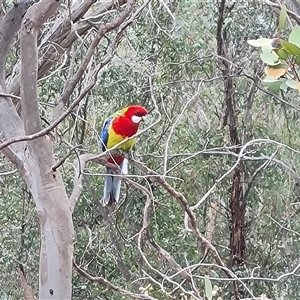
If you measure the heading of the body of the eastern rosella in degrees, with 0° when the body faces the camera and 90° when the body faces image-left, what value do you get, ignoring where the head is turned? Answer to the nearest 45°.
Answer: approximately 315°
